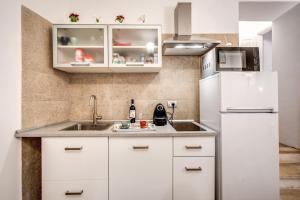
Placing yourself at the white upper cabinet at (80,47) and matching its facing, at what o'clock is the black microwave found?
The black microwave is roughly at 10 o'clock from the white upper cabinet.

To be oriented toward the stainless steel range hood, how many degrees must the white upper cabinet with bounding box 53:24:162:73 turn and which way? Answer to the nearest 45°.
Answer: approximately 90° to its left

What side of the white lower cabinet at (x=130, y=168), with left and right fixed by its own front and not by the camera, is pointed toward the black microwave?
left

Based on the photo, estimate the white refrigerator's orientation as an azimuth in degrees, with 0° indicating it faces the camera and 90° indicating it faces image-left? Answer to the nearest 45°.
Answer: approximately 0°

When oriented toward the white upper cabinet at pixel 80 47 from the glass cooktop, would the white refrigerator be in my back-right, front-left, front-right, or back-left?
back-left

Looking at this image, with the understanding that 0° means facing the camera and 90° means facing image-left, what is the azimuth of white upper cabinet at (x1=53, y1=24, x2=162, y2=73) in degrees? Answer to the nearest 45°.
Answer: approximately 0°
